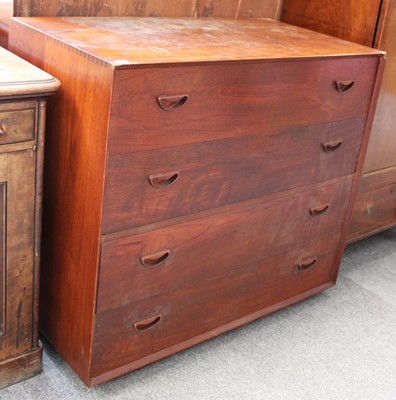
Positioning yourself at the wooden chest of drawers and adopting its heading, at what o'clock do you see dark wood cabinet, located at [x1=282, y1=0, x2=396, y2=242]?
The dark wood cabinet is roughly at 9 o'clock from the wooden chest of drawers.

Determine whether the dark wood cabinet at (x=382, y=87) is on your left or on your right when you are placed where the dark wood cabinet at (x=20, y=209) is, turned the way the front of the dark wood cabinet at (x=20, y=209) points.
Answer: on your left

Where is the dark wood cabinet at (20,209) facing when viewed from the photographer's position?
facing the viewer and to the right of the viewer

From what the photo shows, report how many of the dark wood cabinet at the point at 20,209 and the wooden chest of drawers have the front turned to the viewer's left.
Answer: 0

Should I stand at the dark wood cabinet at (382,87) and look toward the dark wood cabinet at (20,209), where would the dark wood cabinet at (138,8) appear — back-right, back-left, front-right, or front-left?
front-right

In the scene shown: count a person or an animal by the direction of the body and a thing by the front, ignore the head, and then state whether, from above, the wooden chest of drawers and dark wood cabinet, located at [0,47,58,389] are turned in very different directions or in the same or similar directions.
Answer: same or similar directions

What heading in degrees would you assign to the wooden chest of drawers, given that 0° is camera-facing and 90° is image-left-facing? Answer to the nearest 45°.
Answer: approximately 315°

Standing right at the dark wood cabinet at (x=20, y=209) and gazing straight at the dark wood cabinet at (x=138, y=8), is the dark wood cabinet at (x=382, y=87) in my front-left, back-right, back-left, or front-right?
front-right
